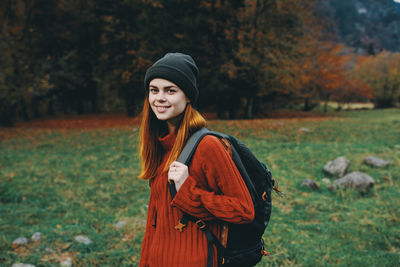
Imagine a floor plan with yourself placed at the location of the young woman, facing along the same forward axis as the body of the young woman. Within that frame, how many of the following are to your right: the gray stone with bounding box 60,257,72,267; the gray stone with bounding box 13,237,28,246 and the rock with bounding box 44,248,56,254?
3

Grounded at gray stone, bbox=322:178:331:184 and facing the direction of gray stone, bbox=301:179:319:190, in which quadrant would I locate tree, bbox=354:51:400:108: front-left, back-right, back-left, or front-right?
back-right

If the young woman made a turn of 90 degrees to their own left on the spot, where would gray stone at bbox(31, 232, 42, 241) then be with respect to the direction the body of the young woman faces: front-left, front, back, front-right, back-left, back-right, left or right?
back

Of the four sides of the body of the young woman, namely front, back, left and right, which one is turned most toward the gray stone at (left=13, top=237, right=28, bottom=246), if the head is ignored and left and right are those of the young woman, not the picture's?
right

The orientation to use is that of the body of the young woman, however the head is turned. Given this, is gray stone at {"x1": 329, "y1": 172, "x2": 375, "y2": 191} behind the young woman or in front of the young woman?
behind

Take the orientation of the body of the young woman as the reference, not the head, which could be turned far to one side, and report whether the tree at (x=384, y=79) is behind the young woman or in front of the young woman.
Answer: behind

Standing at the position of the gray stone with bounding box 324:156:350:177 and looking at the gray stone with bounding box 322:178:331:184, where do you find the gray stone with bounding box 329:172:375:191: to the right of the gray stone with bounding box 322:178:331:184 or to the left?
left

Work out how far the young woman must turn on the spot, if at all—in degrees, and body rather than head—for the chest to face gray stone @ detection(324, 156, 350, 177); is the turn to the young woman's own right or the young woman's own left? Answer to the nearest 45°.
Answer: approximately 180°

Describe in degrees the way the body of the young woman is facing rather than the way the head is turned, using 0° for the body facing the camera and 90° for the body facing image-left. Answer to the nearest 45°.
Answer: approximately 45°

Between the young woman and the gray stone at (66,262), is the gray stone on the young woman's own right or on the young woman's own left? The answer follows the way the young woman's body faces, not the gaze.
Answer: on the young woman's own right

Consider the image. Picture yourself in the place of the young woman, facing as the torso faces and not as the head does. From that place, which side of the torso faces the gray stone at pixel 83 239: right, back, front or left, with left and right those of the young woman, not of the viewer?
right

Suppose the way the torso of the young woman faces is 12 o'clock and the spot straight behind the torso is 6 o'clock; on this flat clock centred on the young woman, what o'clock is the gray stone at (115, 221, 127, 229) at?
The gray stone is roughly at 4 o'clock from the young woman.
